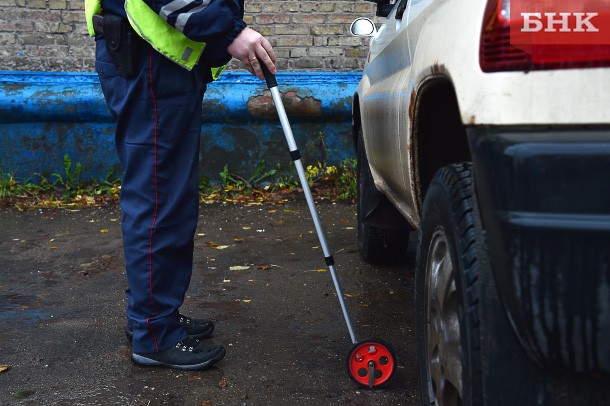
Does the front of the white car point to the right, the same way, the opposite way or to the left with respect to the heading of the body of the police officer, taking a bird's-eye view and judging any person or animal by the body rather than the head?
to the left

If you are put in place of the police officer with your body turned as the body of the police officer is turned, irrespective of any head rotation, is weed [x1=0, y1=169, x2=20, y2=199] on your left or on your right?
on your left

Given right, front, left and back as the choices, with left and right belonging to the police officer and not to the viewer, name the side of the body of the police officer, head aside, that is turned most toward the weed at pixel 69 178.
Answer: left

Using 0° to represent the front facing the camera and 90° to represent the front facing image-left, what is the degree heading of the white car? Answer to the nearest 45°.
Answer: approximately 180°

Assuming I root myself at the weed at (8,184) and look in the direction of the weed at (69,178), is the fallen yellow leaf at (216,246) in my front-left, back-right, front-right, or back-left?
front-right

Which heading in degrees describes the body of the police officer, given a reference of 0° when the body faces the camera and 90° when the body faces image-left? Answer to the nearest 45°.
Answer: approximately 270°

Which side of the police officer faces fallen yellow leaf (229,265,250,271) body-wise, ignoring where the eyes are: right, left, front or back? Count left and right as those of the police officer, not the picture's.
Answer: left

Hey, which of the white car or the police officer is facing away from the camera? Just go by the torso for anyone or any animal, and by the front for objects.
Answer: the white car

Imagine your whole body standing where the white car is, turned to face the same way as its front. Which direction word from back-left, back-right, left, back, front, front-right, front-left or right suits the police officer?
front-left

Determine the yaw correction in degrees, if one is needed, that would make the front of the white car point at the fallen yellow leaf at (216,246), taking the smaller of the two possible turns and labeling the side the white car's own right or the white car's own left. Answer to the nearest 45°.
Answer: approximately 45° to the white car's own left

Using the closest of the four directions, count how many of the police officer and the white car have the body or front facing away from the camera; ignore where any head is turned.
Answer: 1

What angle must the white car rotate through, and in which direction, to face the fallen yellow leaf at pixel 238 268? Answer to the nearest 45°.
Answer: approximately 45° to its left

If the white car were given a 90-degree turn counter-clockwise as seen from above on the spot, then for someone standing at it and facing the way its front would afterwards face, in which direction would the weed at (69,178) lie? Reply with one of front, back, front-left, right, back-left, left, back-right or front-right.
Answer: front-right

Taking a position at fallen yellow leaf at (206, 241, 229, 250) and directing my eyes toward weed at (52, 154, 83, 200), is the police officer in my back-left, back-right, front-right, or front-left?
back-left

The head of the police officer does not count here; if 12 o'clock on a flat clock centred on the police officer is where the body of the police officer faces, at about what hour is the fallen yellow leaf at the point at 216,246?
The fallen yellow leaf is roughly at 9 o'clock from the police officer.
